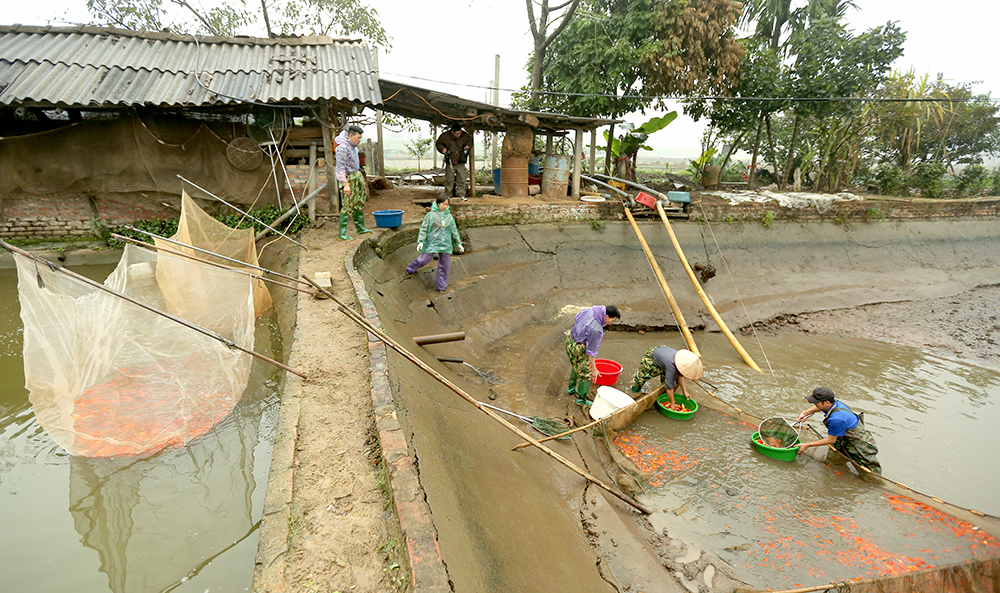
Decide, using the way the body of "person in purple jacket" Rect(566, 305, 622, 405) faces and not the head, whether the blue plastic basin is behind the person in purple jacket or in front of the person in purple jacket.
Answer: behind

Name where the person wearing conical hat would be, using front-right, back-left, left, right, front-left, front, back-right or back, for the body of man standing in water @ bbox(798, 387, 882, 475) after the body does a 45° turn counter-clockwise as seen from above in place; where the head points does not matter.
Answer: front-right

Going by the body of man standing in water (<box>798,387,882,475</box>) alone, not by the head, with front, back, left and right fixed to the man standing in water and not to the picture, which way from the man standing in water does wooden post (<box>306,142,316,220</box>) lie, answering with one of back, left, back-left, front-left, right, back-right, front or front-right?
front

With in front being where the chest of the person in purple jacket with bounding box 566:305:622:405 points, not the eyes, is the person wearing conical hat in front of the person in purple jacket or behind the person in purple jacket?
in front

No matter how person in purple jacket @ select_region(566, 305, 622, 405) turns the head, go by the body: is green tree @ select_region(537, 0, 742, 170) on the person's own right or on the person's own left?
on the person's own left

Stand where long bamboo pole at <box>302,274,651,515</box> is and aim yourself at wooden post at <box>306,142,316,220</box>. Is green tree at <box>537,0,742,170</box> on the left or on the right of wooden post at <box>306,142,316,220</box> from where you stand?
right

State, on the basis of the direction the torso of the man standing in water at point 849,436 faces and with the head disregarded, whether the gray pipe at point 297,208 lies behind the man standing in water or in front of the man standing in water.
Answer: in front

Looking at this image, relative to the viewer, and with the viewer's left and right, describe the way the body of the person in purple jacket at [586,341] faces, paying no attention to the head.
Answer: facing to the right of the viewer

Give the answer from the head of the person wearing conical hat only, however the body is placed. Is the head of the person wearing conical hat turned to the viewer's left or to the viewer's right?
to the viewer's right

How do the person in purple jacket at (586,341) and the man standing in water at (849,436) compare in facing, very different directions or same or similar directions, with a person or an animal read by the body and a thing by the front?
very different directions

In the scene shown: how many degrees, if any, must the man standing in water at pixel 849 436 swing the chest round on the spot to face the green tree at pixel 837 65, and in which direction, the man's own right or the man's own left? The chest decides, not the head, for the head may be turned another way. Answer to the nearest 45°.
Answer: approximately 90° to the man's own right

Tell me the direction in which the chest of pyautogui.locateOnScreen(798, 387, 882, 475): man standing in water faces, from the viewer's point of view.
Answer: to the viewer's left

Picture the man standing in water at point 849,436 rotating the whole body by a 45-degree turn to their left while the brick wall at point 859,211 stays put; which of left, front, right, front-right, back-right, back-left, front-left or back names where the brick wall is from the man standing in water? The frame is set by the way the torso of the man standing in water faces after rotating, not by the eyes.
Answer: back-right

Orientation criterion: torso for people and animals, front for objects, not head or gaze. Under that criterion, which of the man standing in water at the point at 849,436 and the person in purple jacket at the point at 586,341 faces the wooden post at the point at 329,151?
the man standing in water

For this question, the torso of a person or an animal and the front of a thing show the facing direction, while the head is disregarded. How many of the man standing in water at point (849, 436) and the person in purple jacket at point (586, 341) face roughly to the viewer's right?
1

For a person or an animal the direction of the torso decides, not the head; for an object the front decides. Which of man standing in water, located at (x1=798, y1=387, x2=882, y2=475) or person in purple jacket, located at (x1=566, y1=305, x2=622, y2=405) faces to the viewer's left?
the man standing in water

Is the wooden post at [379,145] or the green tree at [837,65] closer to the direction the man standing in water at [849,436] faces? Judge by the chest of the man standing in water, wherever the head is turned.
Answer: the wooden post
